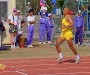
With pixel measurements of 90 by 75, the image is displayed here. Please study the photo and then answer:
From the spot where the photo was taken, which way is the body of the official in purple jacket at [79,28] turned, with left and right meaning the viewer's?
facing the viewer

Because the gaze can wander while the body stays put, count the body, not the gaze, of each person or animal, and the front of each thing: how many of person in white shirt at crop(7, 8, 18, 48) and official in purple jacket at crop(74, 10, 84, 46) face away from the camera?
0

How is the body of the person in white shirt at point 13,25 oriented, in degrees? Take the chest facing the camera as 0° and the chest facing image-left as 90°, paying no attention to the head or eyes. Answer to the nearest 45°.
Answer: approximately 315°

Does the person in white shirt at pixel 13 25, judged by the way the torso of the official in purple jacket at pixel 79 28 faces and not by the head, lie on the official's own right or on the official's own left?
on the official's own right
